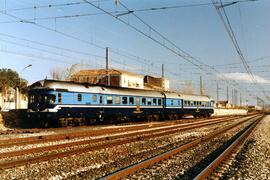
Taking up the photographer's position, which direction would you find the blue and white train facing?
facing the viewer and to the left of the viewer
